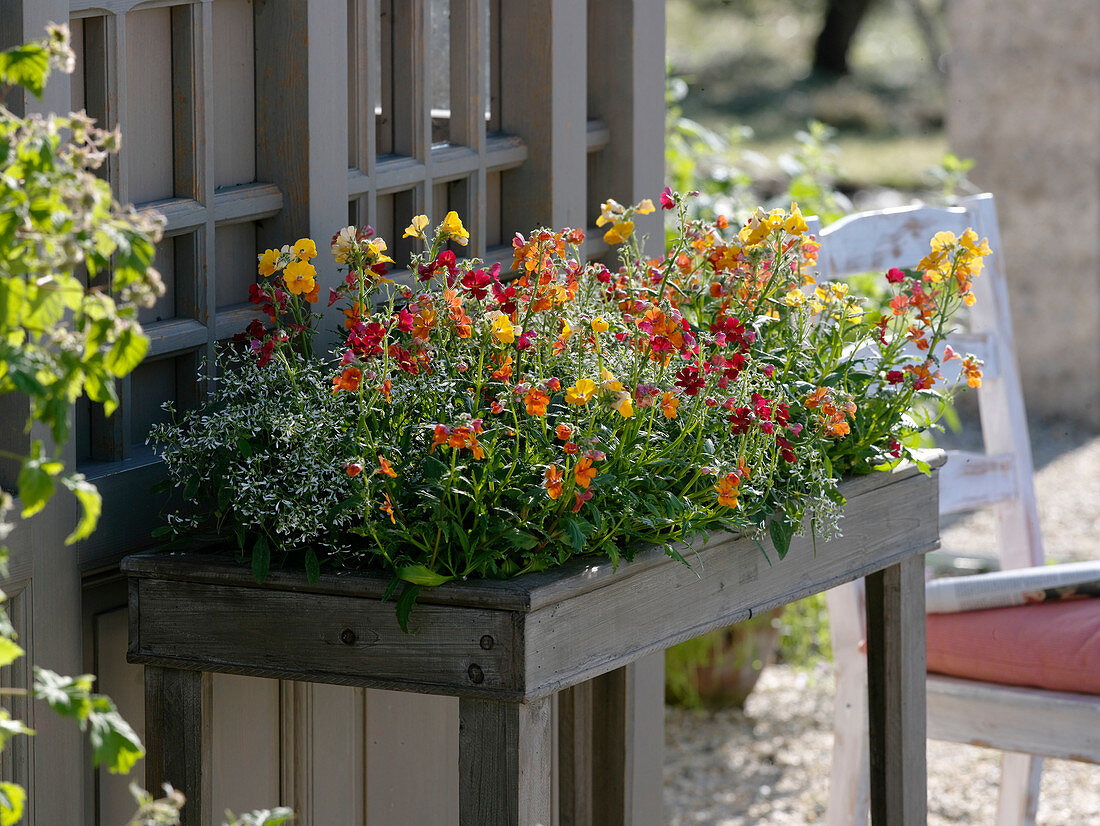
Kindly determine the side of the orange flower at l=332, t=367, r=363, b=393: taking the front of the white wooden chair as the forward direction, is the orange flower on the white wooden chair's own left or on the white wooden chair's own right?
on the white wooden chair's own right

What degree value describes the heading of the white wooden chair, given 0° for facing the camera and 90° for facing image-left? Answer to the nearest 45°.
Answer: approximately 315°

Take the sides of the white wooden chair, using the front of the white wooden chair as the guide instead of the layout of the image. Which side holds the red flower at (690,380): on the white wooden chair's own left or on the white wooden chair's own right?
on the white wooden chair's own right

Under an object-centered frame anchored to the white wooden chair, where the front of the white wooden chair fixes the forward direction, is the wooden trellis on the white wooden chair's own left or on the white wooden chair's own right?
on the white wooden chair's own right

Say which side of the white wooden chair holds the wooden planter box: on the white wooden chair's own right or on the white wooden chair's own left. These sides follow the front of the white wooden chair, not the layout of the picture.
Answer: on the white wooden chair's own right

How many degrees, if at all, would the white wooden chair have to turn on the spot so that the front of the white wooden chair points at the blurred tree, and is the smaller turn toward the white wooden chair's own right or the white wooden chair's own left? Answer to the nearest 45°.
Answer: approximately 135° to the white wooden chair's own left
